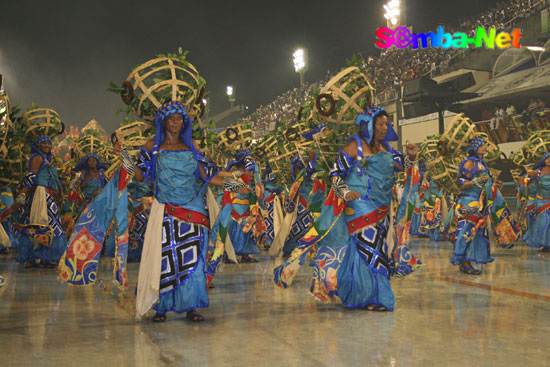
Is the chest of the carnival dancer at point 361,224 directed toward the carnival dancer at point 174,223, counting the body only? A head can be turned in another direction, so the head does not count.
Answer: no

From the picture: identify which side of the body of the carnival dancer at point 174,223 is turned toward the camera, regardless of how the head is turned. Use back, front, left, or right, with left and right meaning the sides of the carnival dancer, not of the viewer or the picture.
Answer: front

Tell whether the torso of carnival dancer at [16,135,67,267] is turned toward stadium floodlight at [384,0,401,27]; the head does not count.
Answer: no

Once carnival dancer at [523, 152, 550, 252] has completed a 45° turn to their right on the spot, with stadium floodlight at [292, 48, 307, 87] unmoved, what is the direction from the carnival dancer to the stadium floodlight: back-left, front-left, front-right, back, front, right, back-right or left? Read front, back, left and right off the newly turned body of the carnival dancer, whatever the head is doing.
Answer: back-right

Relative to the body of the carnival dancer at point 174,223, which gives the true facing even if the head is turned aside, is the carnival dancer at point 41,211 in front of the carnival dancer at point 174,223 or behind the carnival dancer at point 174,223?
behind

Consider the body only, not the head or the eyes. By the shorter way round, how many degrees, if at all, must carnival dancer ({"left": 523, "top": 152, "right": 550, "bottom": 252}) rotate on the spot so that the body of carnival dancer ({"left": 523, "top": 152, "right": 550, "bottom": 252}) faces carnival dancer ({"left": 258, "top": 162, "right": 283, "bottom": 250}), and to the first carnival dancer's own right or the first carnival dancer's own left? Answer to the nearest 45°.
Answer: approximately 135° to the first carnival dancer's own right

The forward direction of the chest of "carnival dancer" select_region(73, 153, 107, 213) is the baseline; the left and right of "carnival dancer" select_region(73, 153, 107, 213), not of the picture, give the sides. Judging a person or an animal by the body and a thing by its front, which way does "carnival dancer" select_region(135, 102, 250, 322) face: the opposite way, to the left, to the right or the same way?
the same way

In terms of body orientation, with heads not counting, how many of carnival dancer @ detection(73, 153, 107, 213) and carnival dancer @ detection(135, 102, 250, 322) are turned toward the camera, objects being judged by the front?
2

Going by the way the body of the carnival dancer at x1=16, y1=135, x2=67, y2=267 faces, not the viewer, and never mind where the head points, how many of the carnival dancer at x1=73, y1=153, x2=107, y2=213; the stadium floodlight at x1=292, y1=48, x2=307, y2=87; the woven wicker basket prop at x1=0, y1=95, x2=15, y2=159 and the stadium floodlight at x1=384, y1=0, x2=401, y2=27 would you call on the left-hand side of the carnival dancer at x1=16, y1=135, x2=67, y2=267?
3

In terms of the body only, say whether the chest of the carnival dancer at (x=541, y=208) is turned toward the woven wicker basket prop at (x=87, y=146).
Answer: no

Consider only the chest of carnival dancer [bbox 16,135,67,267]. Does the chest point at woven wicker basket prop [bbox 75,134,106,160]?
no

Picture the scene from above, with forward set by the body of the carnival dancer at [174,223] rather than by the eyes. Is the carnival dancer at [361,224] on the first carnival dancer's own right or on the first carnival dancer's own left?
on the first carnival dancer's own left

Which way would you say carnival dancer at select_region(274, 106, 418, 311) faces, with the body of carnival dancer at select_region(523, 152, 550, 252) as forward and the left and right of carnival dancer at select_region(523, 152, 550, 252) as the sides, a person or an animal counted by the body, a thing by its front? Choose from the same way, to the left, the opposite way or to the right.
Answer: the same way

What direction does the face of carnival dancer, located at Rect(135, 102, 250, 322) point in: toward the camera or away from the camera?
toward the camera

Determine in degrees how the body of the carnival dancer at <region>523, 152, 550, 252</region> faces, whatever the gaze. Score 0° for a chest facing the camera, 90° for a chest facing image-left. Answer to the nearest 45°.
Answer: approximately 315°
